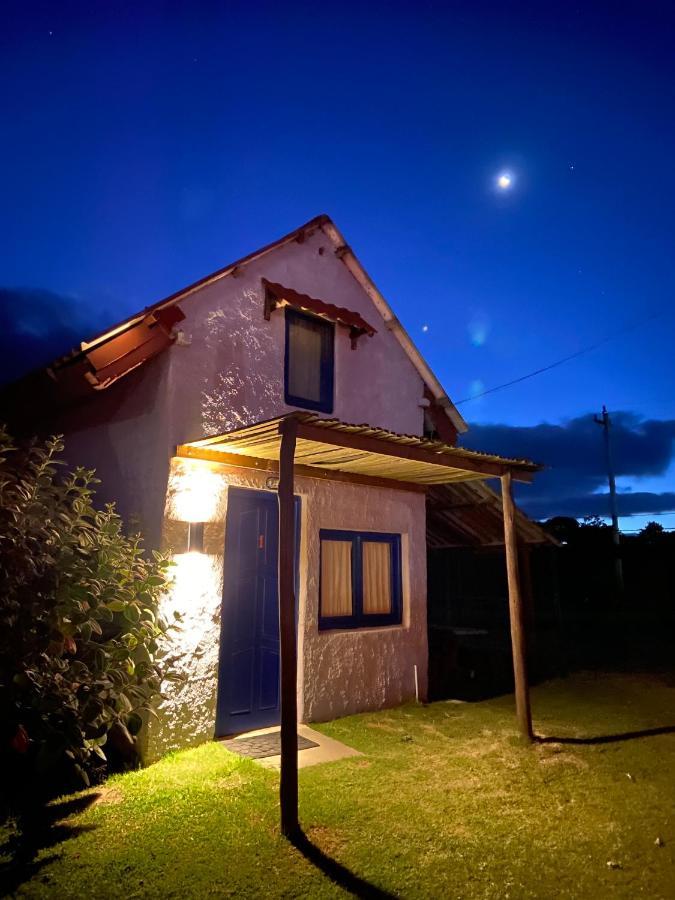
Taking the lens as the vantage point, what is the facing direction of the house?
facing the viewer and to the right of the viewer

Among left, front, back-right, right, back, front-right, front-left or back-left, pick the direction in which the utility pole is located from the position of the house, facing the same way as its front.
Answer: left

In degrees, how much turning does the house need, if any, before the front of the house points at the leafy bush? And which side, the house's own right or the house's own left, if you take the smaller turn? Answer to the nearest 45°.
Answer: approximately 90° to the house's own right
